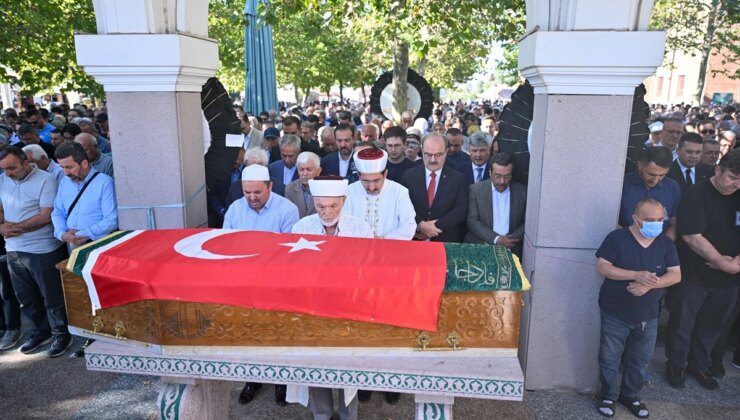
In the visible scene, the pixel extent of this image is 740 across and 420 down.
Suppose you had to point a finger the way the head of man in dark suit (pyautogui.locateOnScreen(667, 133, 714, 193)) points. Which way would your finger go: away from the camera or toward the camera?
toward the camera

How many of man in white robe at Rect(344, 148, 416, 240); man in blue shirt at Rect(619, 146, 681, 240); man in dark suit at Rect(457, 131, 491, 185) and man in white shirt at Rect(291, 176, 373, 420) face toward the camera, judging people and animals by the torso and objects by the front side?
4

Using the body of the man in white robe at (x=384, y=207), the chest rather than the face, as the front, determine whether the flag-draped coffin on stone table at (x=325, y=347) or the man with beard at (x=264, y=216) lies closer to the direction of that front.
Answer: the flag-draped coffin on stone table

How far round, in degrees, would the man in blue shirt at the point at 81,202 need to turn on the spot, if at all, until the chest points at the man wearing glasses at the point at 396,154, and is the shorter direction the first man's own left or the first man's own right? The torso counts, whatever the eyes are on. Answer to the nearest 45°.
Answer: approximately 135° to the first man's own left

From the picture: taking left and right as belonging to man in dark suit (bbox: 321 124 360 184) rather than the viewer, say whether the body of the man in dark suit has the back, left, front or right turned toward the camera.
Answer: front

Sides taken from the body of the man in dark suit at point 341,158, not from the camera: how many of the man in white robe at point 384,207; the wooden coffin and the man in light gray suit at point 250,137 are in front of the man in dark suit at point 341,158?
2

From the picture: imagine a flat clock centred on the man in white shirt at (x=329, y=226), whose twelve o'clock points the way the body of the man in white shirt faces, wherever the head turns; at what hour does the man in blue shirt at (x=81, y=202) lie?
The man in blue shirt is roughly at 4 o'clock from the man in white shirt.

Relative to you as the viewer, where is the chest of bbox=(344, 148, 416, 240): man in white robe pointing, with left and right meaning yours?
facing the viewer

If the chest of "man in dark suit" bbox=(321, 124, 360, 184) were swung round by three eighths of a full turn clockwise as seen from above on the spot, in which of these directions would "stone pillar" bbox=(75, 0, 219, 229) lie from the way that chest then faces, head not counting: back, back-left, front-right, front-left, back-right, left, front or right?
left

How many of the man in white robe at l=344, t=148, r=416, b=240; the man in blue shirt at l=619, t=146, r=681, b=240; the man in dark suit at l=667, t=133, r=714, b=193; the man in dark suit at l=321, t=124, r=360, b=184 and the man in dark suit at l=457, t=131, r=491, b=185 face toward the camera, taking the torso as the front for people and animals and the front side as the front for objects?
5

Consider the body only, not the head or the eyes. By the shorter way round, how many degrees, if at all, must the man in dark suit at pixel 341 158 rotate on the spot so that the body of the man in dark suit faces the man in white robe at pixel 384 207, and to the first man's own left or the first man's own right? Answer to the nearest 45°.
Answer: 0° — they already face them

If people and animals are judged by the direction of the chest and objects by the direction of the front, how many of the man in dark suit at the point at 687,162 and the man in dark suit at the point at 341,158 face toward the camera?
2

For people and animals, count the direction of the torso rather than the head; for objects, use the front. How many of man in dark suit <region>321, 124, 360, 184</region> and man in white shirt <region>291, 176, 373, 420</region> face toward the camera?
2

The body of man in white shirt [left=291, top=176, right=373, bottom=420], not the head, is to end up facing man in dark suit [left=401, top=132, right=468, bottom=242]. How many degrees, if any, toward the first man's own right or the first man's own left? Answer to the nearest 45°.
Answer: approximately 135° to the first man's own left

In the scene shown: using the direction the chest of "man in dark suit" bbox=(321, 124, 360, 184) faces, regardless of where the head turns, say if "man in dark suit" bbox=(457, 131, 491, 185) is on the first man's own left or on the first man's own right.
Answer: on the first man's own left

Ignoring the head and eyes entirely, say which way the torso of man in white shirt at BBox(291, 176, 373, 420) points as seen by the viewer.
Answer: toward the camera

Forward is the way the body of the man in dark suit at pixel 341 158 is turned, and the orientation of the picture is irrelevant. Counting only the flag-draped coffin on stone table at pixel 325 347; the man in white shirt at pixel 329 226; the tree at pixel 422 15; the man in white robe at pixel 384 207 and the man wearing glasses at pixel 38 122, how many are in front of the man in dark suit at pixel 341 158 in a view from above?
3

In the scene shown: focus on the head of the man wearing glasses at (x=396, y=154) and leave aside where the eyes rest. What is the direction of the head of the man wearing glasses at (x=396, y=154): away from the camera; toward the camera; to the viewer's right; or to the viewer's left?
toward the camera
